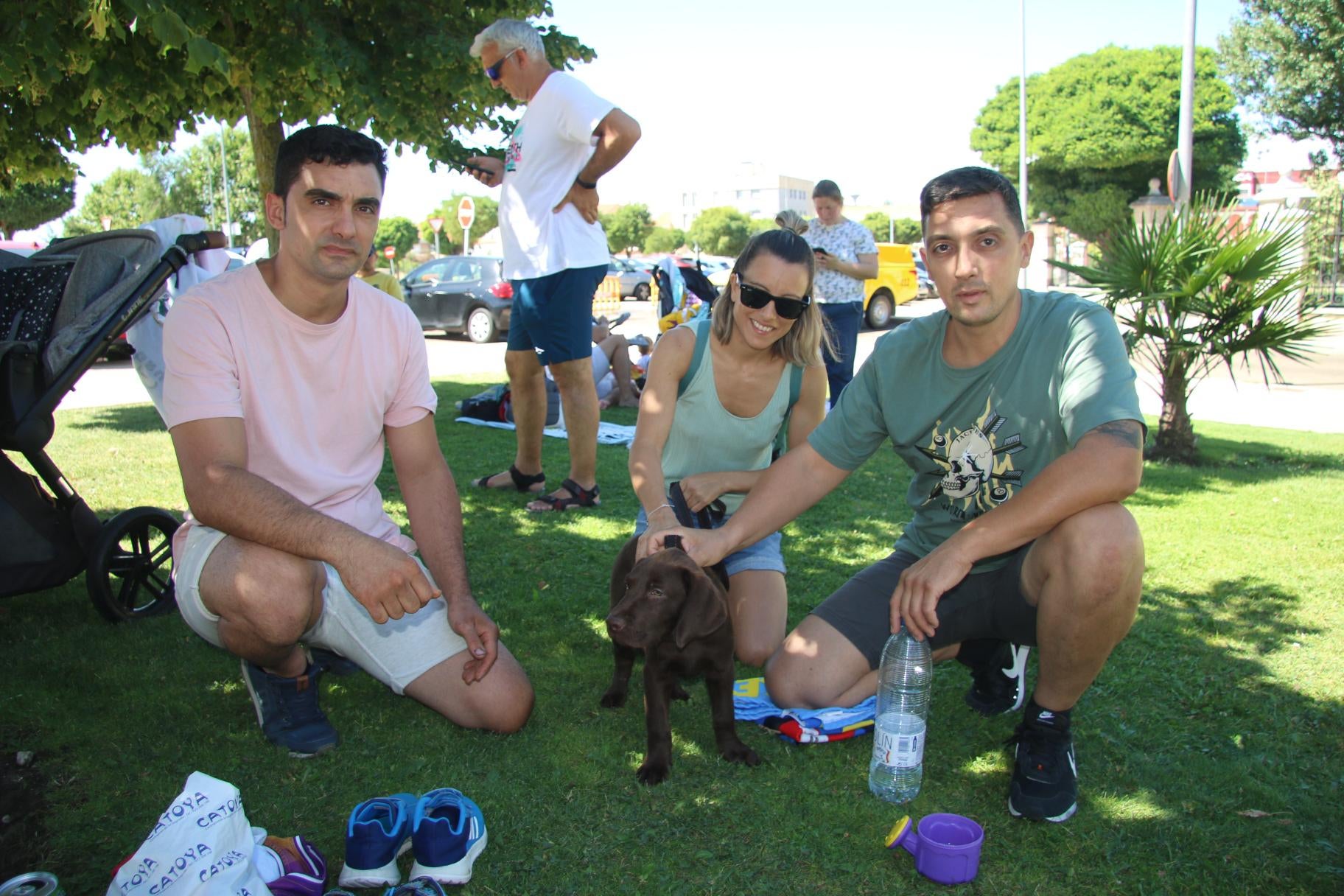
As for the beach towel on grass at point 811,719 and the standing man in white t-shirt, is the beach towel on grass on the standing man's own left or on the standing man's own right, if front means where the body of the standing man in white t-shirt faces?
on the standing man's own left

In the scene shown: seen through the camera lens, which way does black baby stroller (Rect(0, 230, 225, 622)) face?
facing to the left of the viewer

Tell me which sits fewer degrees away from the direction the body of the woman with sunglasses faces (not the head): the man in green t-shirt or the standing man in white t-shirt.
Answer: the man in green t-shirt

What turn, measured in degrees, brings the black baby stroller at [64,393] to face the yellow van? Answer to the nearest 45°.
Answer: approximately 135° to its right

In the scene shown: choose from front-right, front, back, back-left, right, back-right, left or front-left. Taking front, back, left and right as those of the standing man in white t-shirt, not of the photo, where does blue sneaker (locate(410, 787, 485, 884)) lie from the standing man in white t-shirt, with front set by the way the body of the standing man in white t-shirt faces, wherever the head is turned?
left

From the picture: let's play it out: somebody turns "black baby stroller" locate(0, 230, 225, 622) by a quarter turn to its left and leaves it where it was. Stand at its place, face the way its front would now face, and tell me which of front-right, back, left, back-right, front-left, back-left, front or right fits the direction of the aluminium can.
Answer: front

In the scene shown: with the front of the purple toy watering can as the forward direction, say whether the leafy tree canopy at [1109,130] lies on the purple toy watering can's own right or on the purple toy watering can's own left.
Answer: on the purple toy watering can's own right

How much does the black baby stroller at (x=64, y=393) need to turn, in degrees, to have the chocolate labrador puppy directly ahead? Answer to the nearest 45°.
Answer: approximately 135° to its left

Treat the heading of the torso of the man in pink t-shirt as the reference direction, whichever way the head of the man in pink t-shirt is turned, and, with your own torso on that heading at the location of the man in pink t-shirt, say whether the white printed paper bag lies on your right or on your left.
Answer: on your right

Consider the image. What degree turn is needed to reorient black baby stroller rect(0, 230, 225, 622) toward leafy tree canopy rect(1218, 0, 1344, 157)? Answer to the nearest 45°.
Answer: approximately 180°

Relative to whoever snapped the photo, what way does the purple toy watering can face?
facing to the left of the viewer

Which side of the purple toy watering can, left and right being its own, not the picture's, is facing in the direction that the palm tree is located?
right

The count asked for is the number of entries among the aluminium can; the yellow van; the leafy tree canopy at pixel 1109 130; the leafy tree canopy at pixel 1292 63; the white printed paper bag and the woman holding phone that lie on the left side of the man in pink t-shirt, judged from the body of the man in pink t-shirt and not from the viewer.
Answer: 4

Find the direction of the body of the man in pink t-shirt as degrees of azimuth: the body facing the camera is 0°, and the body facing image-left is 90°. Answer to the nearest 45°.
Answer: approximately 315°

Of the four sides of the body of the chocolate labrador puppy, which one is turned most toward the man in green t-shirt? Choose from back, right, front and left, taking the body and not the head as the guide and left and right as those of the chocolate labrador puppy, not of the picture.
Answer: left

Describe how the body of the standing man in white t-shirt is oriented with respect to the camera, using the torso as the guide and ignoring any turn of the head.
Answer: to the viewer's left

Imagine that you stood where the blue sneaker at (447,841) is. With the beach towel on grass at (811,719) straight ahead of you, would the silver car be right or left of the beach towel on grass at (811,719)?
left
